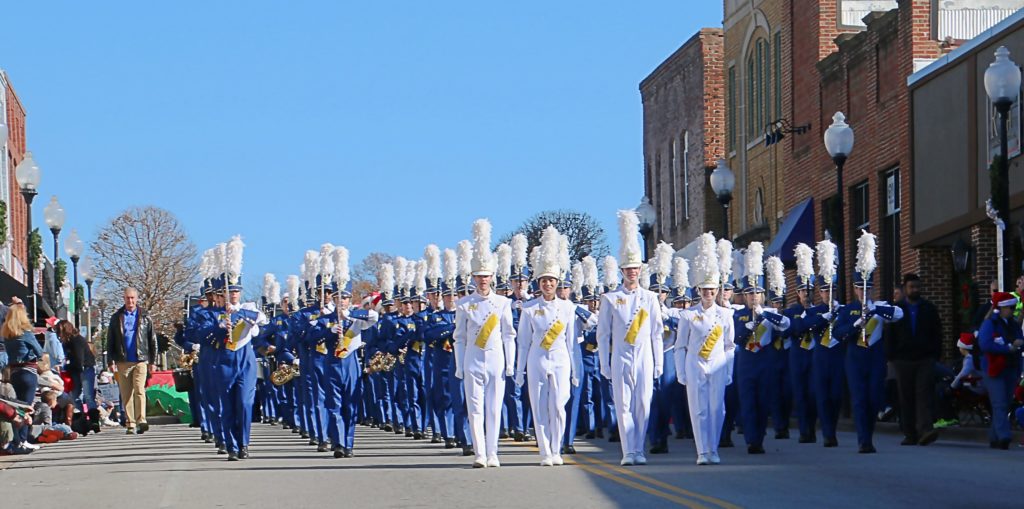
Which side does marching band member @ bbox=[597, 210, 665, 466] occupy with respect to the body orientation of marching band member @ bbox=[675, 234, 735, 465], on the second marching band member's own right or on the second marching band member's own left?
on the second marching band member's own right

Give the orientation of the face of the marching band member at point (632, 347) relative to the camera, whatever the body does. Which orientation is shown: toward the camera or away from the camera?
toward the camera

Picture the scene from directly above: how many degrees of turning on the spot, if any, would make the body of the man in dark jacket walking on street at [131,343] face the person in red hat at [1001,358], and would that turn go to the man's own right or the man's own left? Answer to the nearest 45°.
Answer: approximately 45° to the man's own left

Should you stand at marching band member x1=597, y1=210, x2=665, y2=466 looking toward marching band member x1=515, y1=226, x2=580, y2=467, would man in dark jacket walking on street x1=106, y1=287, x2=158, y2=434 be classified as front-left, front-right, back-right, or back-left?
front-right

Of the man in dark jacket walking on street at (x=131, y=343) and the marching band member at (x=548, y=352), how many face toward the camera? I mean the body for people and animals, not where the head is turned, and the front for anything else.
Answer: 2

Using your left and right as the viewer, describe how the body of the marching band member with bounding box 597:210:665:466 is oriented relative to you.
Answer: facing the viewer

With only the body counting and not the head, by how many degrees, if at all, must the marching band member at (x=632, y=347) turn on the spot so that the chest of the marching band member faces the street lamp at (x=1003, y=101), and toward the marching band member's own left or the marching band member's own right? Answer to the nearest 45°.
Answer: approximately 135° to the marching band member's own left

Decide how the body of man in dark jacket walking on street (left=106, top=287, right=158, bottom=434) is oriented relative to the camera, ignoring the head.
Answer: toward the camera

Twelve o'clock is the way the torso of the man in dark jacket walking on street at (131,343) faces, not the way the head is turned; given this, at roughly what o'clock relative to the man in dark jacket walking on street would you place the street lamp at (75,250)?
The street lamp is roughly at 6 o'clock from the man in dark jacket walking on street.

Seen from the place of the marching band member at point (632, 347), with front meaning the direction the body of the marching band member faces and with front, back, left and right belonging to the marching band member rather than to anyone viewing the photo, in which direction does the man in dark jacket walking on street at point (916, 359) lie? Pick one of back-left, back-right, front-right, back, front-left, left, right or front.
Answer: back-left

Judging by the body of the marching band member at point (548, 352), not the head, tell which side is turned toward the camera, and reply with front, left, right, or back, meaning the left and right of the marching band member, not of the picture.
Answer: front

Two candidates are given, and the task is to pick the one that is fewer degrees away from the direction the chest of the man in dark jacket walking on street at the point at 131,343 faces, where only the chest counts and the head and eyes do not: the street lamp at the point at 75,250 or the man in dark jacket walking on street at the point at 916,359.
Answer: the man in dark jacket walking on street at the point at 916,359

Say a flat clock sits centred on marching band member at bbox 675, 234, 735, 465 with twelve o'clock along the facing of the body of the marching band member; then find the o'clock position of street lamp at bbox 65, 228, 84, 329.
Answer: The street lamp is roughly at 5 o'clock from the marching band member.

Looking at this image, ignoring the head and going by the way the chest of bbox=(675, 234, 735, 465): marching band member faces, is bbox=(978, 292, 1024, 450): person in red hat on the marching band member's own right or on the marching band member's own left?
on the marching band member's own left
